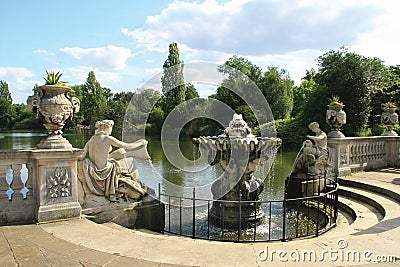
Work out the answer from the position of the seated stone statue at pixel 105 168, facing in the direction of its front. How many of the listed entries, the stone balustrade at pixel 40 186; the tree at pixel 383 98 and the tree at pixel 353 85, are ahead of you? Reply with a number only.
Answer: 2

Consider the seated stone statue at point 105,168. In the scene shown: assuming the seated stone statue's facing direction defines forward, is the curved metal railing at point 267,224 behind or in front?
in front

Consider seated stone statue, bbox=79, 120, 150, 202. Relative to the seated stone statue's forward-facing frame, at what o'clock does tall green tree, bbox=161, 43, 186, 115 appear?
The tall green tree is roughly at 11 o'clock from the seated stone statue.

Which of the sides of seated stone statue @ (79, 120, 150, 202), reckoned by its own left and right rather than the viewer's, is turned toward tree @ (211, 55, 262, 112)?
front

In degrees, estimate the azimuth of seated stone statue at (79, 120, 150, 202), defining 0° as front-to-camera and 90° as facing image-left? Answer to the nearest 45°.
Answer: approximately 225°

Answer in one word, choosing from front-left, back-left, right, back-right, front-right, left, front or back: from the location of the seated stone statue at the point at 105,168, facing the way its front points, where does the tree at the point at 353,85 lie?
front

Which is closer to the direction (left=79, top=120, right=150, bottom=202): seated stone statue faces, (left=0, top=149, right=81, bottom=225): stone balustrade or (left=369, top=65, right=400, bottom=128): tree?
the tree
